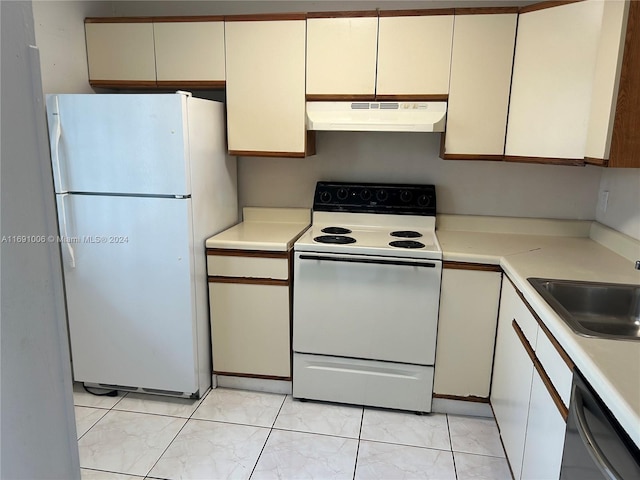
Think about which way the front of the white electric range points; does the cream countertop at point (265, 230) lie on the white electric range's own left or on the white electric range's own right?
on the white electric range's own right

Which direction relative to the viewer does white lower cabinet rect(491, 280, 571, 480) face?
to the viewer's left

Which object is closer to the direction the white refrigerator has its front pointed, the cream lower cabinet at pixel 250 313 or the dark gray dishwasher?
the dark gray dishwasher

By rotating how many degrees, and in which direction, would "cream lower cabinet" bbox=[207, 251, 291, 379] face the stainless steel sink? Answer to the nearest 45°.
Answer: approximately 45° to its left

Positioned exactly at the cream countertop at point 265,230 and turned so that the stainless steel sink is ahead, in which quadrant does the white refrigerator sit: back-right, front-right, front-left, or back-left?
back-right

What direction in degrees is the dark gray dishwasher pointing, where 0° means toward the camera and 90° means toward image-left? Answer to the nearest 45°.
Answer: approximately 45°

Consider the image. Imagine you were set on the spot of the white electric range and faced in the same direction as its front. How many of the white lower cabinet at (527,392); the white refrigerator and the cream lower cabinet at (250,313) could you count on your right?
2

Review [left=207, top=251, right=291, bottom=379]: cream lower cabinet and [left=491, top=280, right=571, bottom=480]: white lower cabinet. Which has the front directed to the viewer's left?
[left=491, top=280, right=571, bottom=480]: white lower cabinet

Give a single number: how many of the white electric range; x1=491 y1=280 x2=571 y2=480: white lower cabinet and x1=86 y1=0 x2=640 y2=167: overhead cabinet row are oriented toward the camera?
2

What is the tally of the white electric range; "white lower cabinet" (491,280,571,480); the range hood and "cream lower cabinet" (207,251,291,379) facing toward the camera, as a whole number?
3

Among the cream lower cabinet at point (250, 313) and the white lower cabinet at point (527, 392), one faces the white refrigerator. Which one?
the white lower cabinet at point (527, 392)
